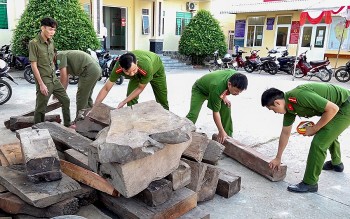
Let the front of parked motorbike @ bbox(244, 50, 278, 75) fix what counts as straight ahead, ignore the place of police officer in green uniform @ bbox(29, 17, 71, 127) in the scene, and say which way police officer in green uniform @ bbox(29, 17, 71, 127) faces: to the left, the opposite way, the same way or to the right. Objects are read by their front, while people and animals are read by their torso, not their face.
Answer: the opposite way

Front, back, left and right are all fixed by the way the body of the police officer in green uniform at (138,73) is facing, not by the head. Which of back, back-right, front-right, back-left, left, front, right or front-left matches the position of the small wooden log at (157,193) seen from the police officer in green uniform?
front-left

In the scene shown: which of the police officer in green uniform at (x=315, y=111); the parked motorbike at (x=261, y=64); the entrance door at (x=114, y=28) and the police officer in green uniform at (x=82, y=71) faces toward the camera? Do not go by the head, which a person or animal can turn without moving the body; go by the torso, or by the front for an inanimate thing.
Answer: the entrance door

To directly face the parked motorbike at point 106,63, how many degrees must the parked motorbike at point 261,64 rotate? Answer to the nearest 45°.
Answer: approximately 45° to its left

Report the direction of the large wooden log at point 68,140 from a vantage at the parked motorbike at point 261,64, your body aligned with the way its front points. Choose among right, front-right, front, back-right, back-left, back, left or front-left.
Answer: left

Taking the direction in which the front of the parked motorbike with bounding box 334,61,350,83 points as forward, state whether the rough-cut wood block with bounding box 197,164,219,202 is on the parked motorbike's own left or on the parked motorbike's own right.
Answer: on the parked motorbike's own left

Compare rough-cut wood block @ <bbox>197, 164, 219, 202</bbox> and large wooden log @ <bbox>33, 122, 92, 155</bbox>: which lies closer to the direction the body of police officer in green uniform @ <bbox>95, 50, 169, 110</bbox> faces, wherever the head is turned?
the large wooden log
